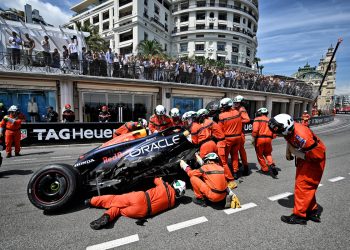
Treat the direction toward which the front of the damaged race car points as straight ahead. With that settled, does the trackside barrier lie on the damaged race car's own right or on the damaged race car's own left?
on the damaged race car's own left

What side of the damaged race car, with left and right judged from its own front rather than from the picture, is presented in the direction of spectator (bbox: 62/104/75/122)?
left

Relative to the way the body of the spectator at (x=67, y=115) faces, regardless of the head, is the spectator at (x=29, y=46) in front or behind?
behind

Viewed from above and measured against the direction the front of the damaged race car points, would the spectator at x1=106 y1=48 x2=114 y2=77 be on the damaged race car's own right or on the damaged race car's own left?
on the damaged race car's own left

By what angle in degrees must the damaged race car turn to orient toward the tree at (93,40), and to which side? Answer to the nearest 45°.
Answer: approximately 90° to its left

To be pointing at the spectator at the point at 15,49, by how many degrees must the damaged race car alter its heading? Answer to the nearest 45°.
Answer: approximately 135° to its left

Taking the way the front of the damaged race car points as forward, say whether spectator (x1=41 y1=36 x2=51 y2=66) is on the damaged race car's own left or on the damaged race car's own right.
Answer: on the damaged race car's own left

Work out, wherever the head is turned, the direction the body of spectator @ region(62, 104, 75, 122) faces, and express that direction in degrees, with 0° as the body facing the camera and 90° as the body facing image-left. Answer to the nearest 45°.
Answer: approximately 0°

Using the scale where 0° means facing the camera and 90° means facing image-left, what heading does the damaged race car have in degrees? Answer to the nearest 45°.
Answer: approximately 270°

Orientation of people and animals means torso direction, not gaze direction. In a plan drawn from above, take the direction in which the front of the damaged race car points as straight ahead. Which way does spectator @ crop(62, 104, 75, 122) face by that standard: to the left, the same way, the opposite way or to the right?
to the right

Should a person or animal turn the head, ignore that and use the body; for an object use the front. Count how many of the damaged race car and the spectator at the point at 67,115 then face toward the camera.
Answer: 1

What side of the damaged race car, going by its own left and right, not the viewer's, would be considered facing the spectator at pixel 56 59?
left
